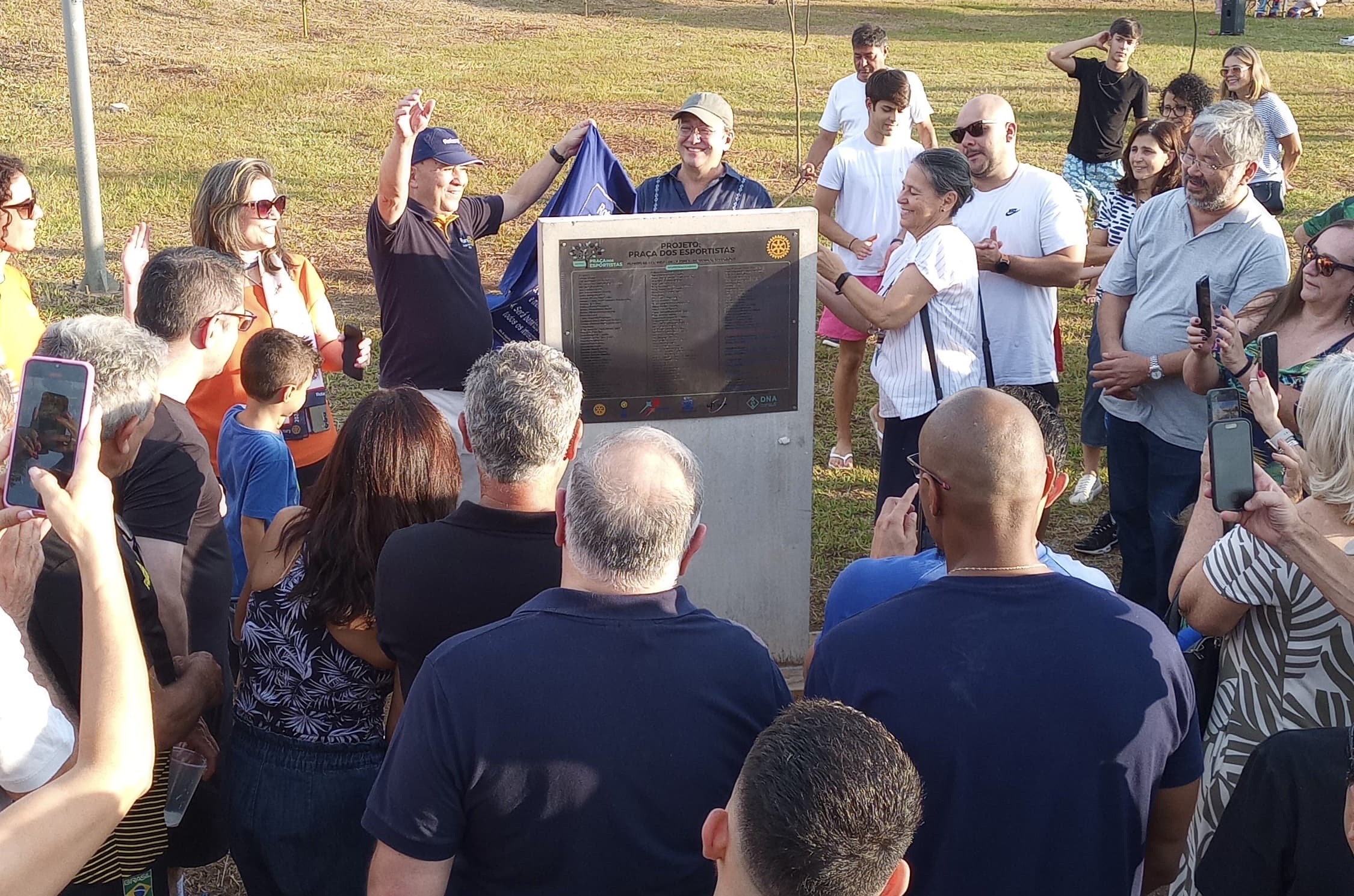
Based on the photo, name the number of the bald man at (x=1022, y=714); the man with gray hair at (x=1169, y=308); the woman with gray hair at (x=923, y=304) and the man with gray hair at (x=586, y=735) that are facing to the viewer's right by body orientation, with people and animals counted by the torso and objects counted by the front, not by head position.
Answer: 0

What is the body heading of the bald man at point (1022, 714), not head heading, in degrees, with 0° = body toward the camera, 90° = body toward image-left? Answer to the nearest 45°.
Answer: approximately 180°

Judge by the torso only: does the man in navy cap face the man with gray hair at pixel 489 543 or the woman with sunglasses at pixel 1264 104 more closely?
the man with gray hair

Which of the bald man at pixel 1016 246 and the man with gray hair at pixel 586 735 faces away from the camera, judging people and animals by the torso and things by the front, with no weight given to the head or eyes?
the man with gray hair

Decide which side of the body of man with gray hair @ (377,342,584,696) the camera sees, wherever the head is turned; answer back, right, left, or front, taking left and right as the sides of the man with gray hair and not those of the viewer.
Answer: back

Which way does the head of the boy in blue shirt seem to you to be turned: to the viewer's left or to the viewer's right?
to the viewer's right

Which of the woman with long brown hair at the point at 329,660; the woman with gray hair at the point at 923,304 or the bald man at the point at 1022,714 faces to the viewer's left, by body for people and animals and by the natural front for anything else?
the woman with gray hair

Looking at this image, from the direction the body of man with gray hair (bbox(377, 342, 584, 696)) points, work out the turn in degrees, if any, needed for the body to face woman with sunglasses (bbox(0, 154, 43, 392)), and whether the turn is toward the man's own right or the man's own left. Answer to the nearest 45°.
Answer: approximately 45° to the man's own left

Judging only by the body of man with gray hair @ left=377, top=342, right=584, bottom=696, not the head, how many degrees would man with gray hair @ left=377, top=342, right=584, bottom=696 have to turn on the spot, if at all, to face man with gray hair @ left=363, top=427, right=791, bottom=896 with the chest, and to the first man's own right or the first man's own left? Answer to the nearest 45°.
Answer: approximately 180°

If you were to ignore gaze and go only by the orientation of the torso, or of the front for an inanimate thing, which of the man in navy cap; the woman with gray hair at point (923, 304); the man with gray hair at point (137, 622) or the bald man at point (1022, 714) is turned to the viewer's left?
the woman with gray hair

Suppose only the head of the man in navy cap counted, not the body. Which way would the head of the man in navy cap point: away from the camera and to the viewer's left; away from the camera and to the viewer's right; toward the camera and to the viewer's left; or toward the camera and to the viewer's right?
toward the camera and to the viewer's right

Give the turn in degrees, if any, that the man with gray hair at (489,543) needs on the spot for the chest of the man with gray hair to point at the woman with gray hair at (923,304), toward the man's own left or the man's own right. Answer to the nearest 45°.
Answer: approximately 45° to the man's own right

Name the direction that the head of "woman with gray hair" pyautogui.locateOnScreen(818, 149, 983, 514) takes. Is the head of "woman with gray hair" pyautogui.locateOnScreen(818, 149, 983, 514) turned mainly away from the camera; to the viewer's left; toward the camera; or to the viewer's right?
to the viewer's left

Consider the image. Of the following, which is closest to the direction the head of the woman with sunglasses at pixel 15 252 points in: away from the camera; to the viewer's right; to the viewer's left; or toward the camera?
to the viewer's right
